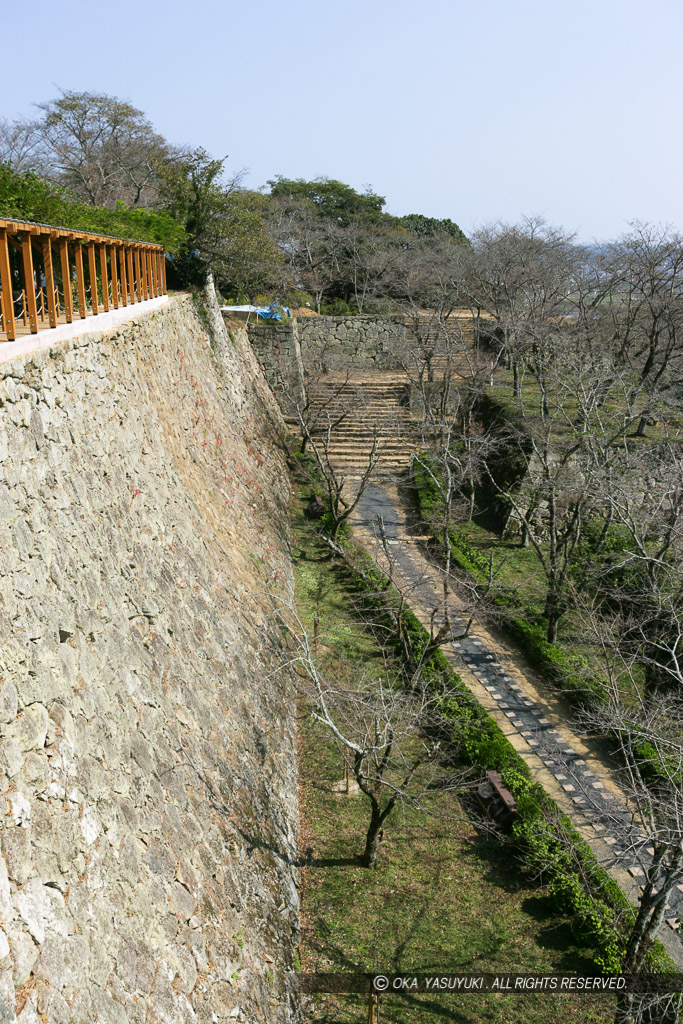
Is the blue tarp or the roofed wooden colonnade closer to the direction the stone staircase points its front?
the roofed wooden colonnade

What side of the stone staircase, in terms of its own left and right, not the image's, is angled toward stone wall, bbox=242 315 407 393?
back

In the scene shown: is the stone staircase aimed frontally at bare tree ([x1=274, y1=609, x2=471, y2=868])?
yes

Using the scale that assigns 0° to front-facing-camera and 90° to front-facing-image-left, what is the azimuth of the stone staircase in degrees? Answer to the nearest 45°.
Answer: approximately 0°

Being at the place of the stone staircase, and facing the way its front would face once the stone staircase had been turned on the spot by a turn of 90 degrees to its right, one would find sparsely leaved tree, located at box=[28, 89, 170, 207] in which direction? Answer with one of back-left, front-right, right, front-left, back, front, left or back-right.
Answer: front-right

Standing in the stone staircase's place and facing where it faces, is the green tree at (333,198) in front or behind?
behind
